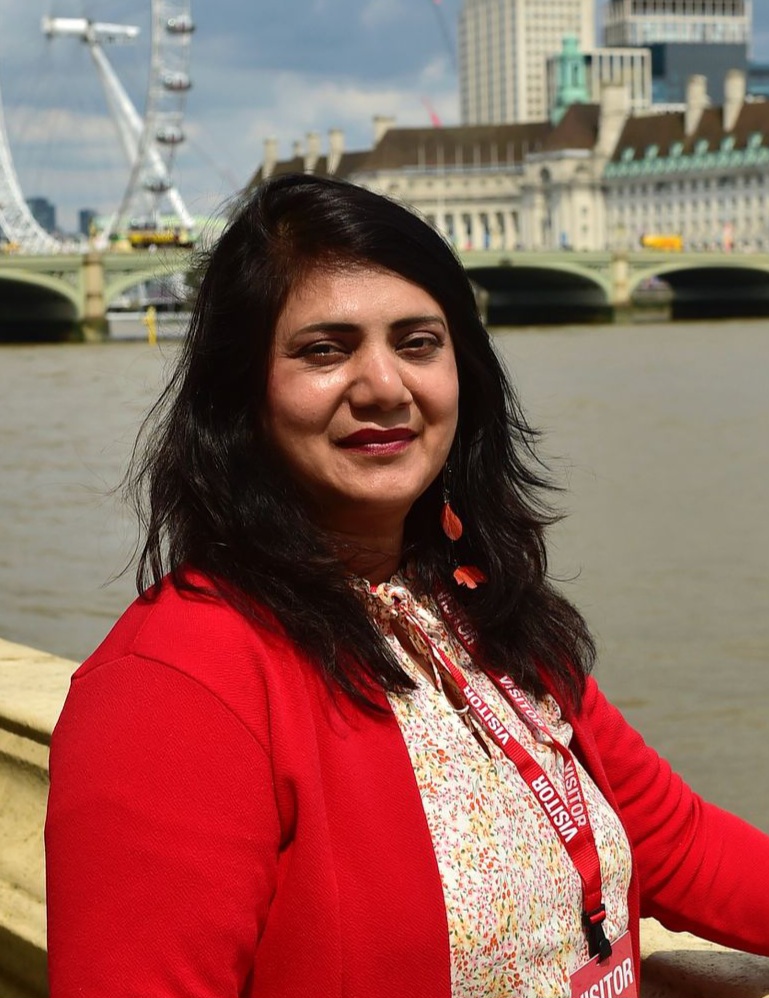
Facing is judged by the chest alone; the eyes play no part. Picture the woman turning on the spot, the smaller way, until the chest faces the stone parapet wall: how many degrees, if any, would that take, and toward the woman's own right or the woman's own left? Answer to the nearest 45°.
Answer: approximately 180°

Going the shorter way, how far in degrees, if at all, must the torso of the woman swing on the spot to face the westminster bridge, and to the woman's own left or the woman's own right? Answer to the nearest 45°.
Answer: approximately 135° to the woman's own left
